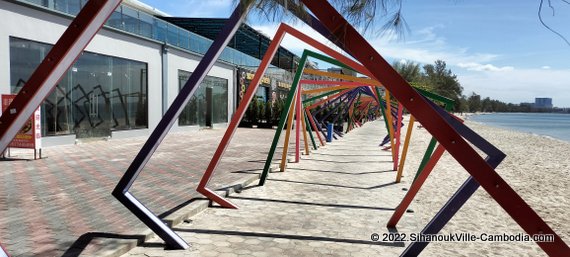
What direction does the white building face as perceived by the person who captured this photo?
facing the viewer and to the right of the viewer
